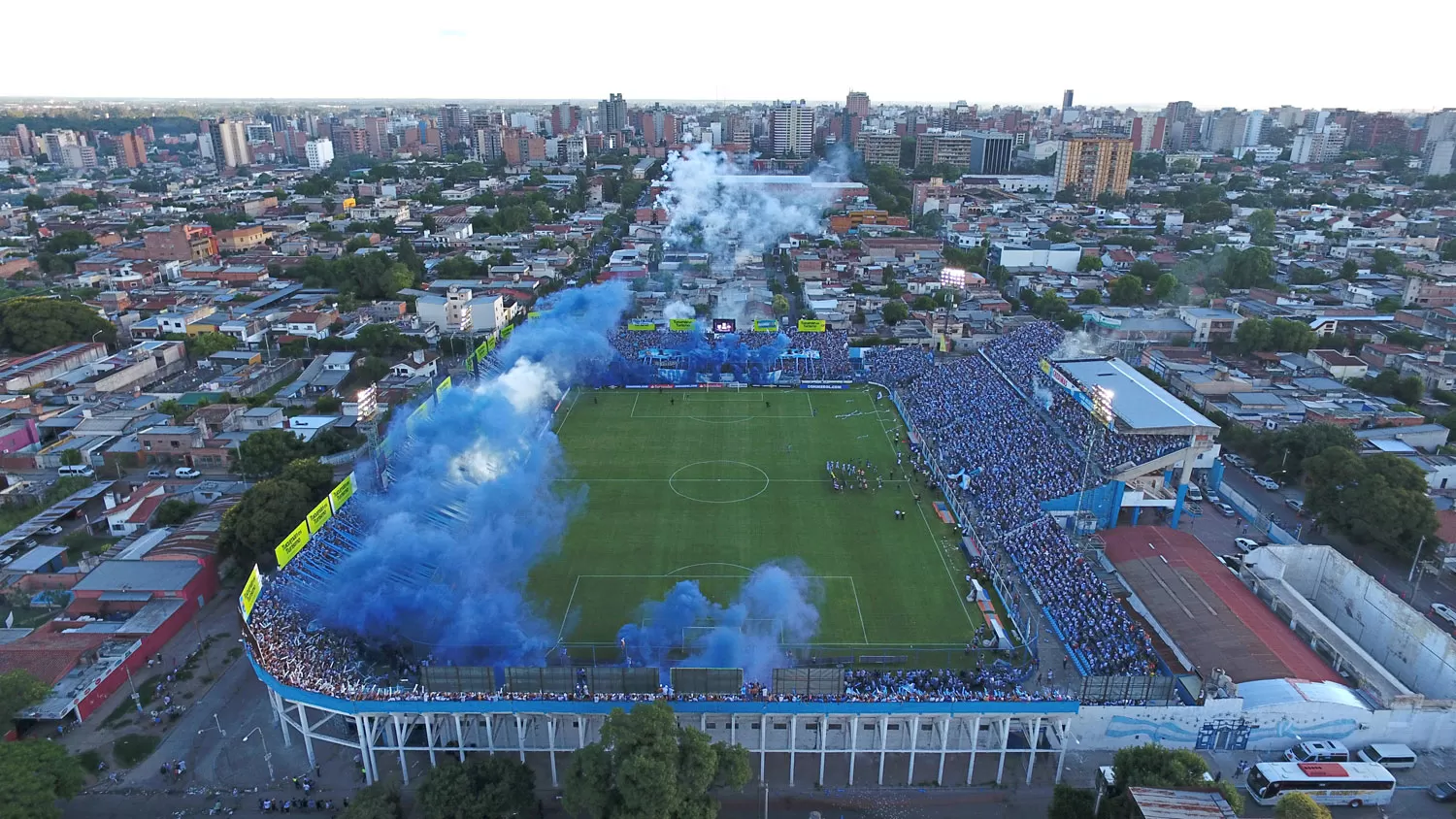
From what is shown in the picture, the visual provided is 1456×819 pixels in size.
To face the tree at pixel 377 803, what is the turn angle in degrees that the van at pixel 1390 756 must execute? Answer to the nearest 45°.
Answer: approximately 45° to its left

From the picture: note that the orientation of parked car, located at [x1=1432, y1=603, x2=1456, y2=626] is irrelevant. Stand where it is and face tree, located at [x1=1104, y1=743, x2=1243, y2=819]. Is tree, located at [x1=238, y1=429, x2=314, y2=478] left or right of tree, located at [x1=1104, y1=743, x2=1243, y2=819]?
right

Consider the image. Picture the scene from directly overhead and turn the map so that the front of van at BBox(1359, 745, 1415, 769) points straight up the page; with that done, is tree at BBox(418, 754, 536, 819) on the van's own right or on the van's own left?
on the van's own left

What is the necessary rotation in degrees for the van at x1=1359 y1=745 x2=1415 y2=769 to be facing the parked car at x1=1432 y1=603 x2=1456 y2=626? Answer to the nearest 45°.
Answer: approximately 90° to its right

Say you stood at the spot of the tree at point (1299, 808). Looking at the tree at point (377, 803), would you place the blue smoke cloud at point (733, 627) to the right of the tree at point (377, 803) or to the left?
right

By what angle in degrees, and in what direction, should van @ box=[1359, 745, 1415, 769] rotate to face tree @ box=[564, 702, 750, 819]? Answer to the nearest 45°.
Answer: approximately 45° to its left

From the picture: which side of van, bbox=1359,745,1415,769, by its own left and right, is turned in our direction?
left

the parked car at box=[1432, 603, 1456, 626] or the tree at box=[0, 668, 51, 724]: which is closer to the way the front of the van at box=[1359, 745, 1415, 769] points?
the tree

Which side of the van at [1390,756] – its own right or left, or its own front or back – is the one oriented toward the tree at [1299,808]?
left

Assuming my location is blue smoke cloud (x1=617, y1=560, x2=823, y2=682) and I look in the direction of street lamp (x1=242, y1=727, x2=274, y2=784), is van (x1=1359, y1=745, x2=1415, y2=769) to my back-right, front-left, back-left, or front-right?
back-left

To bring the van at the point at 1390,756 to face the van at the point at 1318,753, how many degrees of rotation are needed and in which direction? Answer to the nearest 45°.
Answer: approximately 45° to its left
